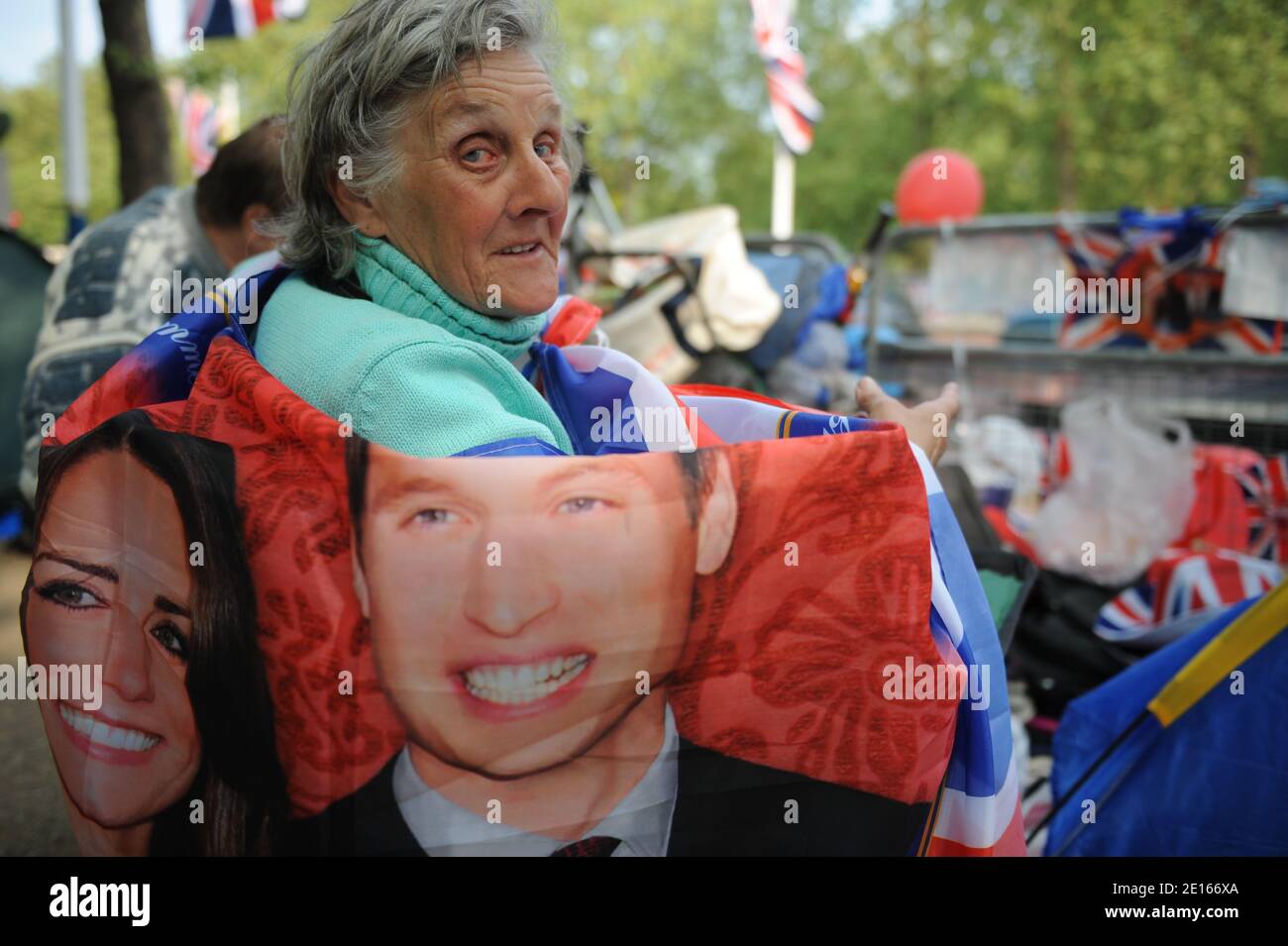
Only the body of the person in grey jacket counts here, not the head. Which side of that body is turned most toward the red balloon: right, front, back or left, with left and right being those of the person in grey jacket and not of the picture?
front

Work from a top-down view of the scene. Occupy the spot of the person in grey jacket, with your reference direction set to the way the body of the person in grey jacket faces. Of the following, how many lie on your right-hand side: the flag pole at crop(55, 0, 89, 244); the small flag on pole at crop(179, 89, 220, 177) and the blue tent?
1

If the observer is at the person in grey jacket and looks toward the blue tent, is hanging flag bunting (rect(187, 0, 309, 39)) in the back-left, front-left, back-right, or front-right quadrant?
back-left

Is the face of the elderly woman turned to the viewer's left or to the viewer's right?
to the viewer's right

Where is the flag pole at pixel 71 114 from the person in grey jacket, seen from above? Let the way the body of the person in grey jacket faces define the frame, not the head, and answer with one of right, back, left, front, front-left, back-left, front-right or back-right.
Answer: front-left

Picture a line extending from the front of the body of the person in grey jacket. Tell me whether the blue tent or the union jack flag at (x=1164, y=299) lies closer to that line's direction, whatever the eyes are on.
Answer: the union jack flag

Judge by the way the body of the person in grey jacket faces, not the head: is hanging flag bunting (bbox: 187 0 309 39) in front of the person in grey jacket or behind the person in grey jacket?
in front
